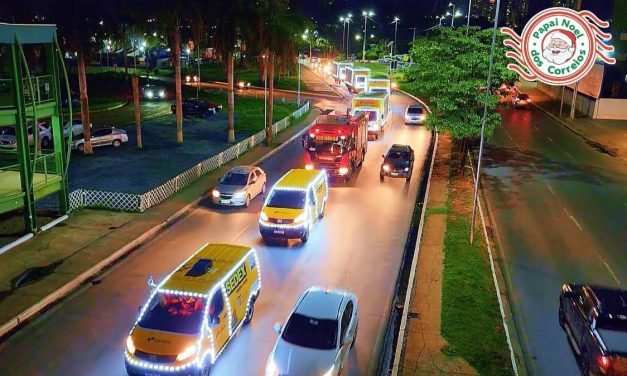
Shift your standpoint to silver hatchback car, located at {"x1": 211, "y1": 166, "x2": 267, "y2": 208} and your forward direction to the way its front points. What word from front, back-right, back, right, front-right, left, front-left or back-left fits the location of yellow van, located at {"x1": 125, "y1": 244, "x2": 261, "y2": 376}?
front-left

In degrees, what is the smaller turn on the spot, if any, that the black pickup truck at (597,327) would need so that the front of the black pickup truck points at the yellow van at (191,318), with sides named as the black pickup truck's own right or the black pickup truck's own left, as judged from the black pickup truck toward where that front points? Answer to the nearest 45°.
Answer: approximately 90° to the black pickup truck's own left

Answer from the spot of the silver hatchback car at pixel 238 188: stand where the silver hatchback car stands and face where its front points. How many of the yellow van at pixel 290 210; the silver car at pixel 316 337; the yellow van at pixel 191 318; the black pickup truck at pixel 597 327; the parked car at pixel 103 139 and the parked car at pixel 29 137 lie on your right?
2

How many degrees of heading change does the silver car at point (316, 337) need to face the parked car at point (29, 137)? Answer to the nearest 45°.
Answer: approximately 90° to its right

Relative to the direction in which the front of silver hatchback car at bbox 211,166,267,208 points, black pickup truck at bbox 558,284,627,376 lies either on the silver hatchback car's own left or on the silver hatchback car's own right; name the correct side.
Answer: on the silver hatchback car's own left

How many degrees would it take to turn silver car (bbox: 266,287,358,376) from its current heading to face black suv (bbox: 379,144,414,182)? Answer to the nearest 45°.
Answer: approximately 135° to its right

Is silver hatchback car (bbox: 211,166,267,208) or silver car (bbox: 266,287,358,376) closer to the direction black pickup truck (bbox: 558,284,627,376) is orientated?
the silver hatchback car

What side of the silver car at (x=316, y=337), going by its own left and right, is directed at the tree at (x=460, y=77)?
back

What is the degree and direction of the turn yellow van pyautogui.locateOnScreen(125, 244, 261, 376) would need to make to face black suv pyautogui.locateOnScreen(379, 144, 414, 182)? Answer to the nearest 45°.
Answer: approximately 180°

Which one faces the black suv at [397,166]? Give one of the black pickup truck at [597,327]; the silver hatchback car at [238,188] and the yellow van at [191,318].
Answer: the black pickup truck at [597,327]

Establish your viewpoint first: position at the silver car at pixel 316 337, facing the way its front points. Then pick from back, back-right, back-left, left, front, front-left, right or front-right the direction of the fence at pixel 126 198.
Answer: right

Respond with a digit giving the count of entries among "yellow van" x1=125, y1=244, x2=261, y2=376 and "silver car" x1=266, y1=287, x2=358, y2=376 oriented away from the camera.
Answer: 0

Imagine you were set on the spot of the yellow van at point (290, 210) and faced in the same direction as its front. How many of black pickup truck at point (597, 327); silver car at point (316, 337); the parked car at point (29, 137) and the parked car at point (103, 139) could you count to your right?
2

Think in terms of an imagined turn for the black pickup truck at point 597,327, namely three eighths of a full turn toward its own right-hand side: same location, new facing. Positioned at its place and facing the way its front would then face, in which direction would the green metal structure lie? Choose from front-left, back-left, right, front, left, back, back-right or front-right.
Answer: back

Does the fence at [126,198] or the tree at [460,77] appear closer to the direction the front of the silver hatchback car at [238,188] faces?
the fence
